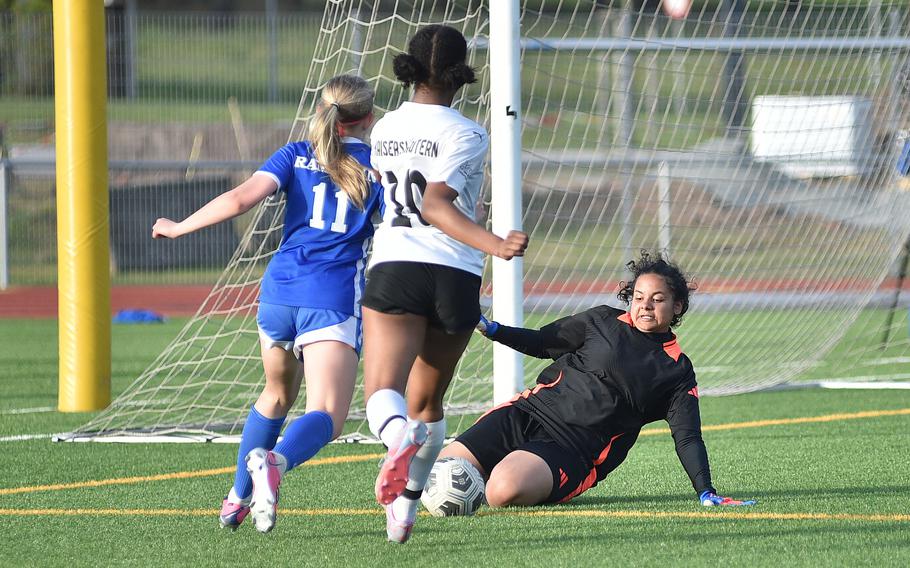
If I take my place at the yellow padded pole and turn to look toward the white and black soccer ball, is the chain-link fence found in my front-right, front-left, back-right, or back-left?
back-left

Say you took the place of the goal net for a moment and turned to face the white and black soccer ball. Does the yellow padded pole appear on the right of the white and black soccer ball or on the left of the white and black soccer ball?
right

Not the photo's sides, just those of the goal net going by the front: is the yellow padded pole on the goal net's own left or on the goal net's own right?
on the goal net's own right

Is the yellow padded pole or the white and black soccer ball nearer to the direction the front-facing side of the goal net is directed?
the white and black soccer ball

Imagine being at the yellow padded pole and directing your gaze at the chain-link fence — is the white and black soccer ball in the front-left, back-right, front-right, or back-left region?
back-right
